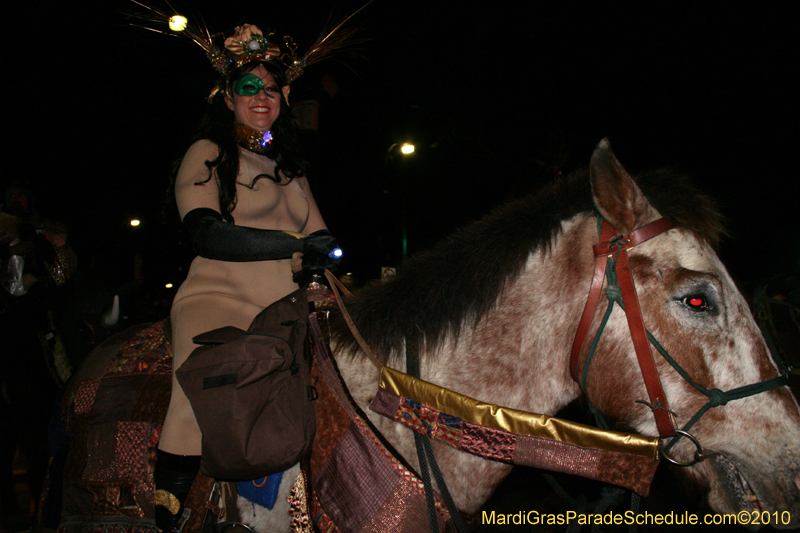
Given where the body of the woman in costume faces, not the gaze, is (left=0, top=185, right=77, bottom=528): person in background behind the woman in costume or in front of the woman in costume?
behind

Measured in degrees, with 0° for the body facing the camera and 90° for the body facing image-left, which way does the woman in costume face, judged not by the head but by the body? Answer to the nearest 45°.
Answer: approximately 315°
